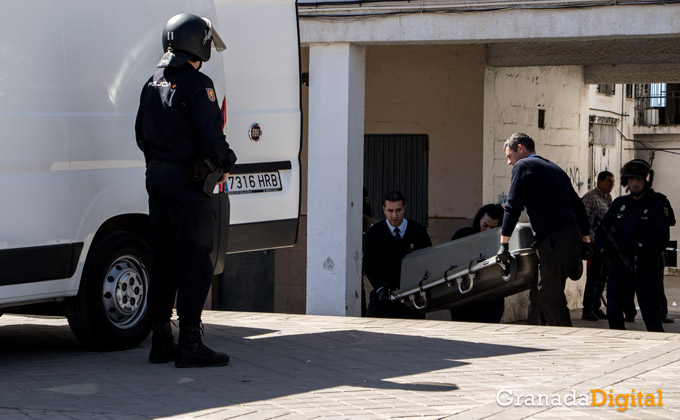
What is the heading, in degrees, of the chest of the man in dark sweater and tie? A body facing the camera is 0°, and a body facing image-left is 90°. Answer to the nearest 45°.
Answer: approximately 0°

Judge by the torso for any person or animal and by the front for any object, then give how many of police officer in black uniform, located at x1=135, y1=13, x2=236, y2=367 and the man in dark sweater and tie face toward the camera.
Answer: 1

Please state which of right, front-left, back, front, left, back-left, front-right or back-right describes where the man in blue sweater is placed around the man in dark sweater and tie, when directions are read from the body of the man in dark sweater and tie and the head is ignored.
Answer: front-left

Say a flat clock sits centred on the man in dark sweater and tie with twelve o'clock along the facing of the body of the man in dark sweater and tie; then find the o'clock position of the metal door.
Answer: The metal door is roughly at 6 o'clock from the man in dark sweater and tie.

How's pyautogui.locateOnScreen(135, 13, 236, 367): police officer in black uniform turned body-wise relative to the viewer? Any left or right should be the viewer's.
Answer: facing away from the viewer and to the right of the viewer

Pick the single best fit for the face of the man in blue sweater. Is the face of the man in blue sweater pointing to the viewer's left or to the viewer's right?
to the viewer's left

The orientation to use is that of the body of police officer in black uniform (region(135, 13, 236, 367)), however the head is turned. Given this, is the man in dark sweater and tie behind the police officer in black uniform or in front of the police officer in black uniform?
in front
